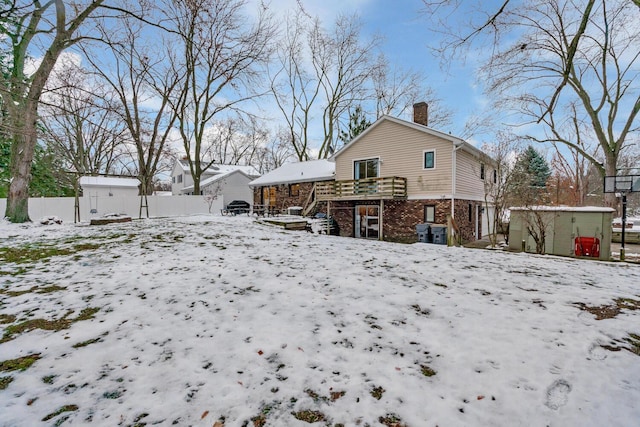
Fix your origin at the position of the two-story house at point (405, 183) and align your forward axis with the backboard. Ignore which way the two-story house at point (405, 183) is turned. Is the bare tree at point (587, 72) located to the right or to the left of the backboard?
left

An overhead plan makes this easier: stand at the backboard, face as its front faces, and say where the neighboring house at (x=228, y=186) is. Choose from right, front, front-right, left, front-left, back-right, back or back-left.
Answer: left

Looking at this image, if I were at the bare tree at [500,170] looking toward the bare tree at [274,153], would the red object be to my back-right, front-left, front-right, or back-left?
back-left

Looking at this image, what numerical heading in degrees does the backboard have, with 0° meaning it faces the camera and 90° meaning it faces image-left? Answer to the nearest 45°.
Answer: approximately 180°

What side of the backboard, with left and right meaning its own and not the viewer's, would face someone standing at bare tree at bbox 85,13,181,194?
left

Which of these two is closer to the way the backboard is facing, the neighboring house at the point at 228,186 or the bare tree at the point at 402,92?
the bare tree
